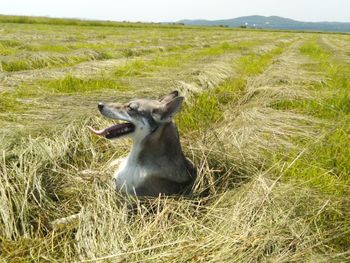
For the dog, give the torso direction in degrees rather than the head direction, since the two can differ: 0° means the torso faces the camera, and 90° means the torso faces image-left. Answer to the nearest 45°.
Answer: approximately 90°
